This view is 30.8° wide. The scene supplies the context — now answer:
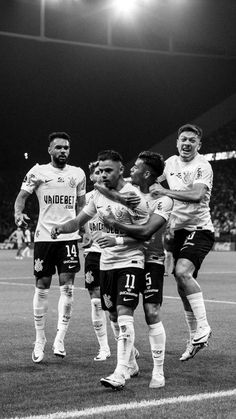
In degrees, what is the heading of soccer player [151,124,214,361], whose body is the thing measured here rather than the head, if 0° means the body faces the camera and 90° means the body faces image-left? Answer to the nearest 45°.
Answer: approximately 45°

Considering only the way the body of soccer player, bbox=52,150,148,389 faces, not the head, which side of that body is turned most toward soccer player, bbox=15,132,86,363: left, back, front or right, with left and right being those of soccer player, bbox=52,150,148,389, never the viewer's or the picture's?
right

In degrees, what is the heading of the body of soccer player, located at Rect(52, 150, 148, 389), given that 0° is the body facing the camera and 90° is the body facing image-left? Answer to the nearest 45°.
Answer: approximately 45°

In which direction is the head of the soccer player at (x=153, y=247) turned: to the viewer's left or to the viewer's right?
to the viewer's left
